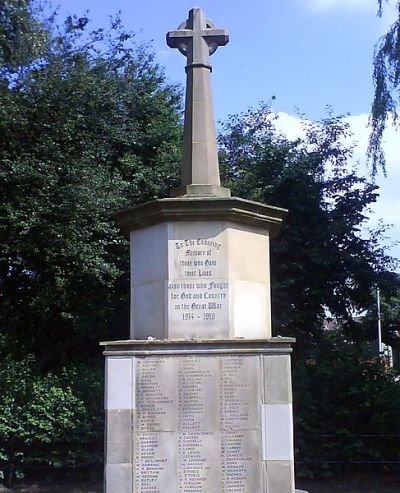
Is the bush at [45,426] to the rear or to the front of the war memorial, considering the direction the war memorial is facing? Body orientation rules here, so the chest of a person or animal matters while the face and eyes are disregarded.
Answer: to the rear

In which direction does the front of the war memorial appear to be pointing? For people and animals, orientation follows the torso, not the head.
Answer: toward the camera

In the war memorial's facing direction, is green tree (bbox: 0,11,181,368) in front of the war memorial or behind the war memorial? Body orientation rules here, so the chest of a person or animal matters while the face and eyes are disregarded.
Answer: behind

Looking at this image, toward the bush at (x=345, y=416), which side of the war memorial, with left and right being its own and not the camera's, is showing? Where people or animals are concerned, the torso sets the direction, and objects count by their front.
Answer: back

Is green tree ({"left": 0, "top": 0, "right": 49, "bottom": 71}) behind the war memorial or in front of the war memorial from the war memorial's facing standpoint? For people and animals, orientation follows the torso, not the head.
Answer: behind

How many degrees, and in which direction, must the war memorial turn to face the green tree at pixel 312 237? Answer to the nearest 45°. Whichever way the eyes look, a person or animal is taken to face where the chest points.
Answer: approximately 180°
